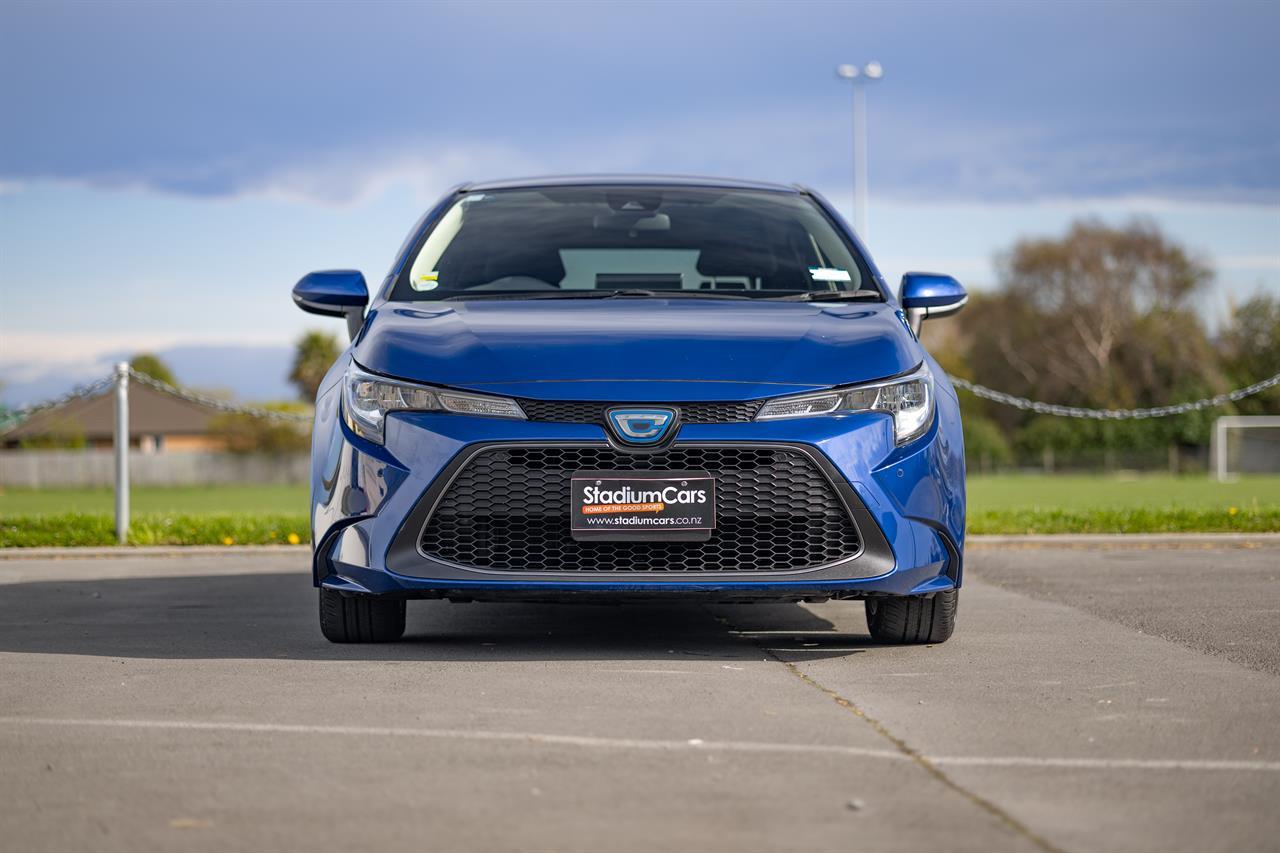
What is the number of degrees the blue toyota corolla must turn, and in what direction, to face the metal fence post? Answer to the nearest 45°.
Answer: approximately 135° to its right

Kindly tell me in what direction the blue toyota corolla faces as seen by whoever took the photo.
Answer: facing the viewer
